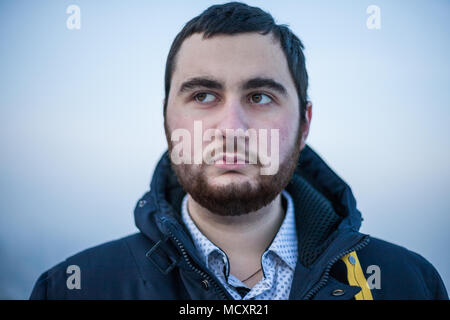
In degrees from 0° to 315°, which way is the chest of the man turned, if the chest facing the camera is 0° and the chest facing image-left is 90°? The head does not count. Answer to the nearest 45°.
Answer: approximately 0°
